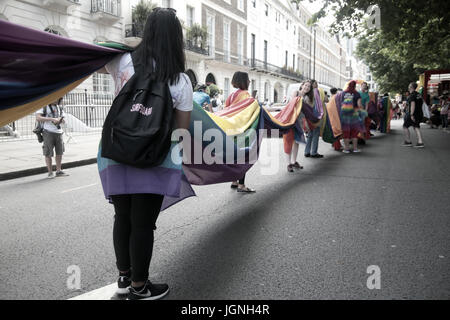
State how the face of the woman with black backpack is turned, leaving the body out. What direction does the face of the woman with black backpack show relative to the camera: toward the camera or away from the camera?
away from the camera

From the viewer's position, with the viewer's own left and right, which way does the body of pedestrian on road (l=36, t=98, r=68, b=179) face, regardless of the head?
facing the viewer and to the right of the viewer

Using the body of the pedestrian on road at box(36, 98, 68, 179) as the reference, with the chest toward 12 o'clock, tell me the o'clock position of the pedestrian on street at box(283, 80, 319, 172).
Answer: the pedestrian on street at box(283, 80, 319, 172) is roughly at 11 o'clock from the pedestrian on road at box(36, 98, 68, 179).

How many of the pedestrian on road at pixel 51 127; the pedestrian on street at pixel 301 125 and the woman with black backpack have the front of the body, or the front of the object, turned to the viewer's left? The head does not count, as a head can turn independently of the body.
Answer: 0

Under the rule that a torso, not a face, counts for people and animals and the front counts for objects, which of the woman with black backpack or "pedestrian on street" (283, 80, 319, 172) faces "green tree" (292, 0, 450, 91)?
the woman with black backpack

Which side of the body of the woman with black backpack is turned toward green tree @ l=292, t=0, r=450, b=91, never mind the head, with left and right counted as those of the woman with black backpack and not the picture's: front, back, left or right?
front

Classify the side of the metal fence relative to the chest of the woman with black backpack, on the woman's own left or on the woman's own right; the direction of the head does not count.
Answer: on the woman's own left

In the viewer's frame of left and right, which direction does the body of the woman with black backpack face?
facing away from the viewer and to the right of the viewer

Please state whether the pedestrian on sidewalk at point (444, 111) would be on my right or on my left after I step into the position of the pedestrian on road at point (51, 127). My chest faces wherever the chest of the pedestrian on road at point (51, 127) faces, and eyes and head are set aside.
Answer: on my left

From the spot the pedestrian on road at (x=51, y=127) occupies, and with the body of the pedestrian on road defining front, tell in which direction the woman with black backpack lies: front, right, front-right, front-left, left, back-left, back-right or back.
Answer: front-right

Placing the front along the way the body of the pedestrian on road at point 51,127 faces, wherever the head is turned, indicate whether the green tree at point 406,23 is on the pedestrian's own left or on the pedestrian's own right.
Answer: on the pedestrian's own left

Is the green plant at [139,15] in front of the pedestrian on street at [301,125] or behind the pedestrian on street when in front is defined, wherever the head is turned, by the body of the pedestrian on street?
behind
